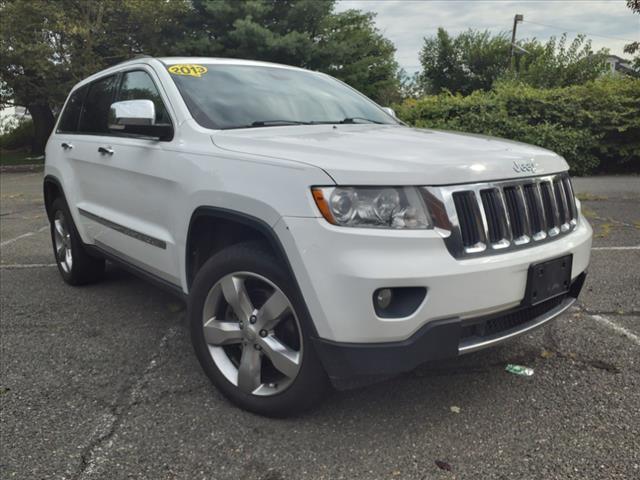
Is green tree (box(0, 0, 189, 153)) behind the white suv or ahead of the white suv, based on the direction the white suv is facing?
behind

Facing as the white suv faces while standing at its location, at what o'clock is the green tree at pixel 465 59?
The green tree is roughly at 8 o'clock from the white suv.

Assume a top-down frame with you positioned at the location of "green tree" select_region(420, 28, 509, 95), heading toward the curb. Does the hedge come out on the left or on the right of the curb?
left

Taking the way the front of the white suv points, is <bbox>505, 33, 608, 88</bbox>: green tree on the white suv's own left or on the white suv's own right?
on the white suv's own left

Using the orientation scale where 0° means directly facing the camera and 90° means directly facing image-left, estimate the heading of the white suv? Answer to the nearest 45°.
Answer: approximately 315°

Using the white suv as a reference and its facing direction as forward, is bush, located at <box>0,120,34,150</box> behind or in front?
behind

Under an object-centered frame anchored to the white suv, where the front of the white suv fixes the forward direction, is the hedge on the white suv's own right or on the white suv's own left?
on the white suv's own left

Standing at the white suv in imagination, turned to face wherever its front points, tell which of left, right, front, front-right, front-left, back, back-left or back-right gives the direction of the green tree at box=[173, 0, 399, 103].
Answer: back-left
